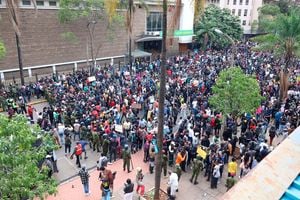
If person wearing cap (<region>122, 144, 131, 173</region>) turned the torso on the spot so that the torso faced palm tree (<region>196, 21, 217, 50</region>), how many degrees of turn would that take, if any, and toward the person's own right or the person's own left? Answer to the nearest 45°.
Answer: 0° — they already face it

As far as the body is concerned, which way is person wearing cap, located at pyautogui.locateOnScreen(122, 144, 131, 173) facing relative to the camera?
away from the camera

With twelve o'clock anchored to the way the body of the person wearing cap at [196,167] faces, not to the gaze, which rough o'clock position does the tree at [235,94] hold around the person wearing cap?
The tree is roughly at 1 o'clock from the person wearing cap.

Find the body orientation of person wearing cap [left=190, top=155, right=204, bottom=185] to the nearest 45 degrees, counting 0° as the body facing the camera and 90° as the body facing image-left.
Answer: approximately 180°

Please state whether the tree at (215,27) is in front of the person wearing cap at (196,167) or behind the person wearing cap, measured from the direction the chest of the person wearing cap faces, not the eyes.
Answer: in front

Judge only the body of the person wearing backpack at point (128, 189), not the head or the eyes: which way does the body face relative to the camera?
away from the camera

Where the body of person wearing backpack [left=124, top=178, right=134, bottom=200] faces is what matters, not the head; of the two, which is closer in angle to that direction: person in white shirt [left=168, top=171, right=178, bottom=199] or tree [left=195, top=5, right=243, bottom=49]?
the tree

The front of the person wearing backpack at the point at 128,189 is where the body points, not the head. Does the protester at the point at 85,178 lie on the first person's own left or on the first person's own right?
on the first person's own left

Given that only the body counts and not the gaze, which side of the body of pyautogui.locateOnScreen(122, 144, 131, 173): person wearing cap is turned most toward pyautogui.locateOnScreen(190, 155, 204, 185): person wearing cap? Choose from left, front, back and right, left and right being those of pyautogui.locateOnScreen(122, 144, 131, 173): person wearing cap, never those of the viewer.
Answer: right
